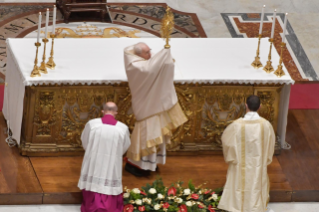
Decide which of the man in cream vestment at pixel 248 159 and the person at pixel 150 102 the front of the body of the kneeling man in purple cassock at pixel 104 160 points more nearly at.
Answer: the person

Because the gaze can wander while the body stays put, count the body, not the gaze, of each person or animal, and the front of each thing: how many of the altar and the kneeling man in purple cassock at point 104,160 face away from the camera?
1

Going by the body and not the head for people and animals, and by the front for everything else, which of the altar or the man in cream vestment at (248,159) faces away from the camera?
the man in cream vestment

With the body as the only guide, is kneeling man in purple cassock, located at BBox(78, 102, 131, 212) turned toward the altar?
yes

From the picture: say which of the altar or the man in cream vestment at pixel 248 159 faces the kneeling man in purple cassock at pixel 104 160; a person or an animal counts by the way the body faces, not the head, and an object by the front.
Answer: the altar

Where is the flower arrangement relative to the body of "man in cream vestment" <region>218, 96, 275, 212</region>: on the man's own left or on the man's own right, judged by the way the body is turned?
on the man's own left

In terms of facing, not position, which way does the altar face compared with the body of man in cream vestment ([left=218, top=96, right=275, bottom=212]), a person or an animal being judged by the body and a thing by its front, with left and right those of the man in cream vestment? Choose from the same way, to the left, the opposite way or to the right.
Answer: the opposite way

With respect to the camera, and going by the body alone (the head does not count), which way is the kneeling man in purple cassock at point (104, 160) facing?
away from the camera

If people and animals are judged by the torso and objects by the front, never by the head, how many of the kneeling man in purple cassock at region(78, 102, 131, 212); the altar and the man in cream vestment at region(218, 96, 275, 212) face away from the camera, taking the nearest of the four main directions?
2

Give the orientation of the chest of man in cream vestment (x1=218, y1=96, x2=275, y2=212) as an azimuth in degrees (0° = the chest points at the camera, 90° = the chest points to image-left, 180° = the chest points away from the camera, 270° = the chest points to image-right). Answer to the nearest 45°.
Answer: approximately 180°
